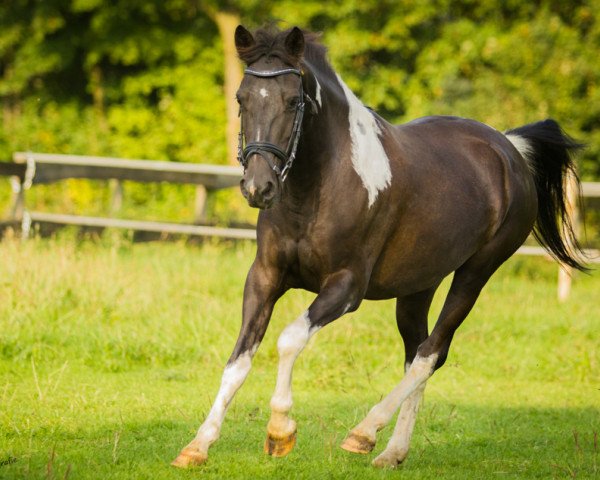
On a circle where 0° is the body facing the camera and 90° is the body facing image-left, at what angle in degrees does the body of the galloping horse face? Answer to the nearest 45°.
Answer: approximately 45°

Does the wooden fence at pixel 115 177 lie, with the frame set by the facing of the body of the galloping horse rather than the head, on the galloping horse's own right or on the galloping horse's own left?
on the galloping horse's own right
